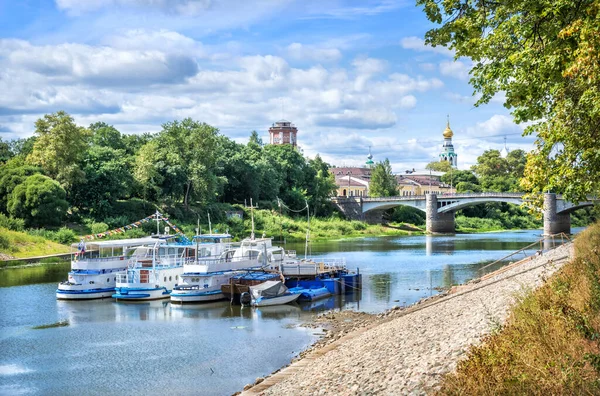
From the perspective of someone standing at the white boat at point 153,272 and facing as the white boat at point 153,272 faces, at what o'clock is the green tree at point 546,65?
The green tree is roughly at 4 o'clock from the white boat.

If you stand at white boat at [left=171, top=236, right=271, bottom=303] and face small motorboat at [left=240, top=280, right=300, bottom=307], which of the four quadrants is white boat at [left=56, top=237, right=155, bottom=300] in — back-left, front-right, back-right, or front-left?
back-right
